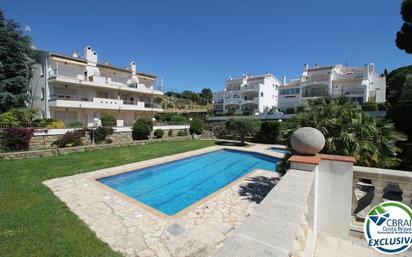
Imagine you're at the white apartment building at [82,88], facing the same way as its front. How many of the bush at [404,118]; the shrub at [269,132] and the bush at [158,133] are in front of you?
3

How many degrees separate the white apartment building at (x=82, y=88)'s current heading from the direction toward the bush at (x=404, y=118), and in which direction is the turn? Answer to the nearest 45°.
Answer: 0° — it already faces it

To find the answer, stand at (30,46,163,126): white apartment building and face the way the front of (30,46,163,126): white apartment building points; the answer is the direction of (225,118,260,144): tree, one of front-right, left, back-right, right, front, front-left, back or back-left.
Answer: front

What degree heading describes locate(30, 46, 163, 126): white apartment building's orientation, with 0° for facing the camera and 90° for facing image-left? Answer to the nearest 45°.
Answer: approximately 315°

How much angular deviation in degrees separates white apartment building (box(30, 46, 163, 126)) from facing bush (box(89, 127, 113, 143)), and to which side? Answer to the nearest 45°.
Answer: approximately 45° to its right

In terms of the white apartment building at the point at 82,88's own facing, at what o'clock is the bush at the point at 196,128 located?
The bush is roughly at 11 o'clock from the white apartment building.

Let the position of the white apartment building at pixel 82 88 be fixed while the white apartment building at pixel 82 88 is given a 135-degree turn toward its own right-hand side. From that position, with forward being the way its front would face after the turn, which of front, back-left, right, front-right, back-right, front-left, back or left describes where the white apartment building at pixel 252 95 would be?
back

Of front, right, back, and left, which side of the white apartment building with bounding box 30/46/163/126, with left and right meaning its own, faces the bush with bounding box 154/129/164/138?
front

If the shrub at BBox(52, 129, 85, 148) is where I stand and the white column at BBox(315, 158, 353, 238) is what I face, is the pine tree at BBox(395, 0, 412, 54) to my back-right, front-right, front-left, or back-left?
front-left

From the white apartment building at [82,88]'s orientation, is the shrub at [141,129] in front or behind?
in front

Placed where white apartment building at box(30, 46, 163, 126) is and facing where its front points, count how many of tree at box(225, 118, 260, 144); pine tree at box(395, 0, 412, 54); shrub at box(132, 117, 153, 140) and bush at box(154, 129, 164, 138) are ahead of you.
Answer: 4

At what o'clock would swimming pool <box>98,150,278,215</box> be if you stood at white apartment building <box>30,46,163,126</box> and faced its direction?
The swimming pool is roughly at 1 o'clock from the white apartment building.

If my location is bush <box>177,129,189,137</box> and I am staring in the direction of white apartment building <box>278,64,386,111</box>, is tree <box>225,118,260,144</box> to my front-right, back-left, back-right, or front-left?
front-right

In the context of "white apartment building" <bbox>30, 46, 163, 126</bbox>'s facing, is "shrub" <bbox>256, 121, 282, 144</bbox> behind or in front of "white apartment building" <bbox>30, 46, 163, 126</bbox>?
in front
